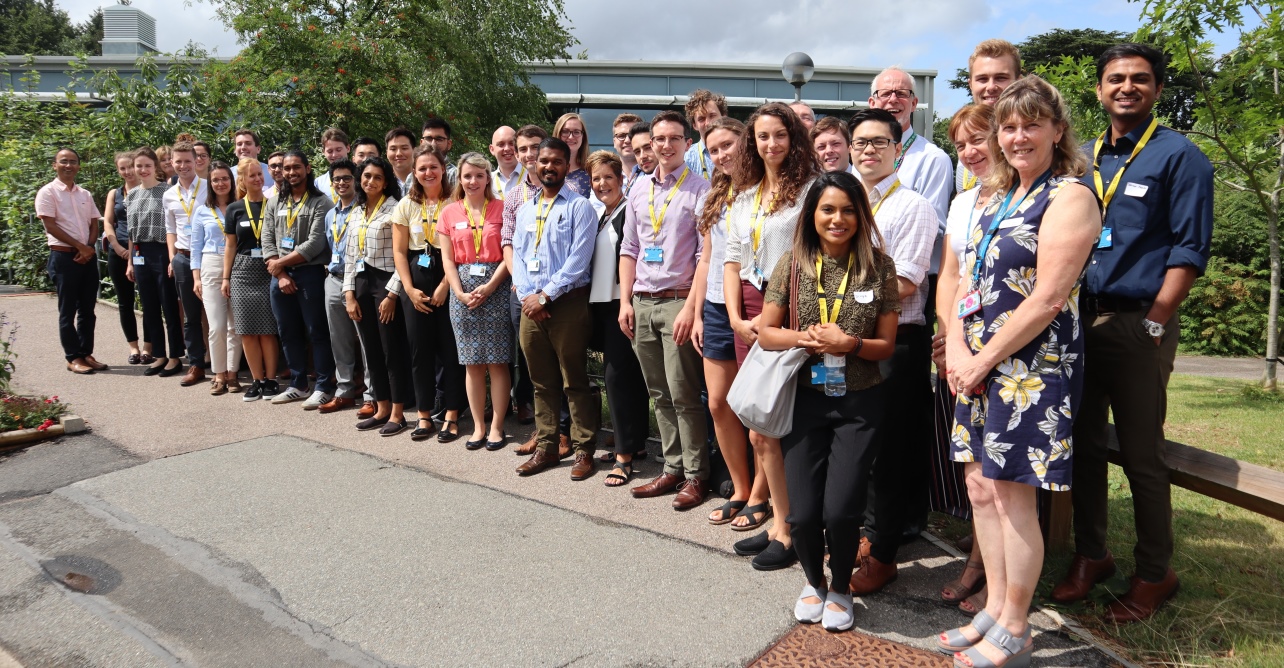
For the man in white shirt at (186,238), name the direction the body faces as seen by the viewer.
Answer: toward the camera

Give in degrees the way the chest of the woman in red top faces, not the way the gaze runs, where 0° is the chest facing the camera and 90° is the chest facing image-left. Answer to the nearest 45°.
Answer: approximately 0°

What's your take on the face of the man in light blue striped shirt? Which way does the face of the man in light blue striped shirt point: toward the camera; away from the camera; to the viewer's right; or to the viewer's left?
toward the camera

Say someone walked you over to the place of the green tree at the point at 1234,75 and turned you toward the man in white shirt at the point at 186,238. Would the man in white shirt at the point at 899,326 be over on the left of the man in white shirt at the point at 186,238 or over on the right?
left

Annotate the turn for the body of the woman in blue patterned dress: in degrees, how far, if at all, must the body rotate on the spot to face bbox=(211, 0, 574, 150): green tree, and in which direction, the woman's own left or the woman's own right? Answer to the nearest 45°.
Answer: approximately 90° to the woman's own right

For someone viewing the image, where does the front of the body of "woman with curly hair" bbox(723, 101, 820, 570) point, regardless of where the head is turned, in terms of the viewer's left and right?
facing the viewer and to the left of the viewer

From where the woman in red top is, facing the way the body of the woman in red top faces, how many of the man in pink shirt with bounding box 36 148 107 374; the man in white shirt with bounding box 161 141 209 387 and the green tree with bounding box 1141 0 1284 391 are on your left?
1

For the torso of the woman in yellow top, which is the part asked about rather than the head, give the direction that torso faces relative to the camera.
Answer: toward the camera

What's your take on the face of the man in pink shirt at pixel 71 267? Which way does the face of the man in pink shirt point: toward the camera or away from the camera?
toward the camera

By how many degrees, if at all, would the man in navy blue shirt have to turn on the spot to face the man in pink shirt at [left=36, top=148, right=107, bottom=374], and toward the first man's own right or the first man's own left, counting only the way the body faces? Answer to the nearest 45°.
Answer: approximately 45° to the first man's own right

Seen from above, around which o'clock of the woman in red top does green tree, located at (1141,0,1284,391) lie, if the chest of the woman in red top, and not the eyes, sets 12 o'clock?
The green tree is roughly at 9 o'clock from the woman in red top.

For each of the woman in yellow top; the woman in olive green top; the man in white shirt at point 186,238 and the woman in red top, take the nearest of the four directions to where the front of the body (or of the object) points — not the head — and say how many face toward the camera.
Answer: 4

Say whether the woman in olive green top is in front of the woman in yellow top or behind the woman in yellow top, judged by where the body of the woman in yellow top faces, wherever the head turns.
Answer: in front

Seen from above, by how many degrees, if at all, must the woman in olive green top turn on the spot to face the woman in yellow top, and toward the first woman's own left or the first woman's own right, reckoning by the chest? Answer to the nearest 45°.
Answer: approximately 135° to the first woman's own right

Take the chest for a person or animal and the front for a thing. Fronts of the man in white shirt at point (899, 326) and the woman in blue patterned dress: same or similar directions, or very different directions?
same or similar directions

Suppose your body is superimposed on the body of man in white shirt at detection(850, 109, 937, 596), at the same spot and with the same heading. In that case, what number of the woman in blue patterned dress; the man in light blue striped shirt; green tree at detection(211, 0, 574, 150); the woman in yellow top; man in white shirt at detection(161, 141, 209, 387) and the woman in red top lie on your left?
1

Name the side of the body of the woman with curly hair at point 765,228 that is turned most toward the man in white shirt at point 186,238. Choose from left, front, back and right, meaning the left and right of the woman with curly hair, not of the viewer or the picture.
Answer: right

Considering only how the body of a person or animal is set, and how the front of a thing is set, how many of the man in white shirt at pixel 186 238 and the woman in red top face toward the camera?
2
